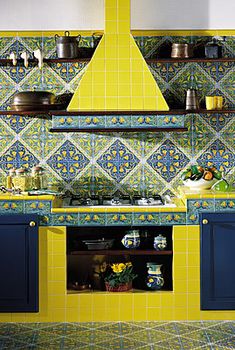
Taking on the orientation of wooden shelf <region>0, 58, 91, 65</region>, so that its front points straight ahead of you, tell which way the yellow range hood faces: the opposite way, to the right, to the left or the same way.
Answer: the same way

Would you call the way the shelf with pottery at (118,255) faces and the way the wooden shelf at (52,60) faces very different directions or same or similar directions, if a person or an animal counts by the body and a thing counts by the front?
same or similar directions

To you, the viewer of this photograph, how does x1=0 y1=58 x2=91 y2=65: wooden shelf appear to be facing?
facing the viewer

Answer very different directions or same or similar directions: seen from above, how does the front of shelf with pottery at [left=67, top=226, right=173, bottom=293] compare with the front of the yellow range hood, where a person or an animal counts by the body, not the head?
same or similar directions

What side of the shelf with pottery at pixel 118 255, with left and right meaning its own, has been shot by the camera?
front

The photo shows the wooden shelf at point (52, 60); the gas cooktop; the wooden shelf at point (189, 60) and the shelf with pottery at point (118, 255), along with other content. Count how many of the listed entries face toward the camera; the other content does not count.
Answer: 4

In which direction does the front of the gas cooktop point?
toward the camera

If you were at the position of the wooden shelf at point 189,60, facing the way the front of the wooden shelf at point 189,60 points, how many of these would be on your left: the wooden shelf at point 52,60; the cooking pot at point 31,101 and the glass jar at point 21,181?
0

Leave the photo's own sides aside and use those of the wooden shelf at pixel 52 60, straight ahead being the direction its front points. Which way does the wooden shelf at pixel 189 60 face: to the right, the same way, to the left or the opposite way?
the same way

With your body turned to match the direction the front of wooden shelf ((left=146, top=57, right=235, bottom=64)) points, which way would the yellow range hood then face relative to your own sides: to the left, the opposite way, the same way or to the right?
the same way

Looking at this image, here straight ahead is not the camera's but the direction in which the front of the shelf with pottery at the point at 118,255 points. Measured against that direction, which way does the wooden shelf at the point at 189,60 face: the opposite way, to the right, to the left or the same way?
the same way
